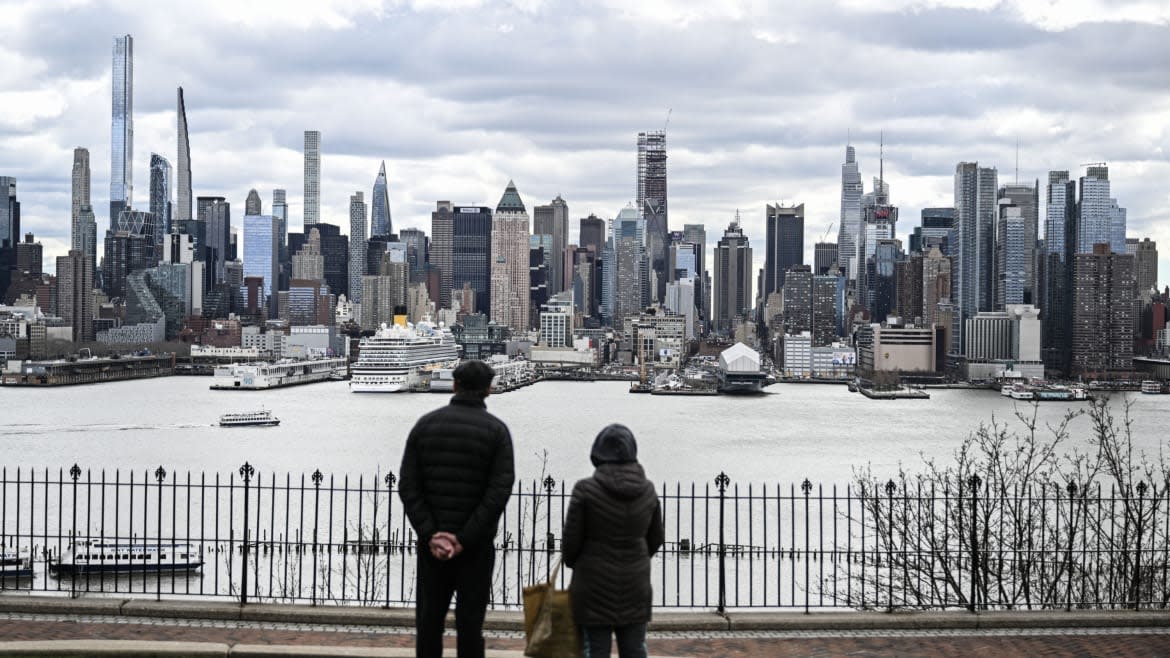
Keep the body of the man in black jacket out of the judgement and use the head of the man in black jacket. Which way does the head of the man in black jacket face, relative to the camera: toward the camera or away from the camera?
away from the camera

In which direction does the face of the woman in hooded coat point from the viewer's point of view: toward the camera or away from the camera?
away from the camera

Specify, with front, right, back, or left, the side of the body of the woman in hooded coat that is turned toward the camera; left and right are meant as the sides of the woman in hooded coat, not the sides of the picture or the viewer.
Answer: back

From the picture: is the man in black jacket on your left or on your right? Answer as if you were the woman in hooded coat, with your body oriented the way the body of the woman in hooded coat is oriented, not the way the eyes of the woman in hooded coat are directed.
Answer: on your left

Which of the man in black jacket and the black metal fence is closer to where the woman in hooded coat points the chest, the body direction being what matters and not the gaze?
the black metal fence

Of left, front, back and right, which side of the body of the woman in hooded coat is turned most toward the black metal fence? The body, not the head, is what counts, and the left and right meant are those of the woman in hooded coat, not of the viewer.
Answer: front
